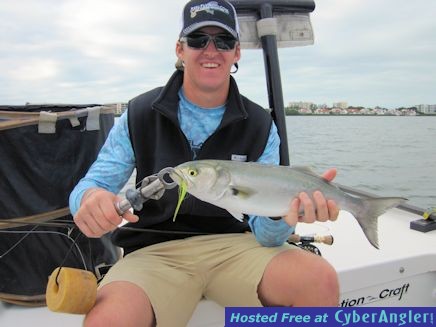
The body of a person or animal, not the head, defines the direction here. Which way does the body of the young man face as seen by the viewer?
toward the camera

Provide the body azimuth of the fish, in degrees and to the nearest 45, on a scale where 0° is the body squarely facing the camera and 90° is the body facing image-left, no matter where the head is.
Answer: approximately 90°

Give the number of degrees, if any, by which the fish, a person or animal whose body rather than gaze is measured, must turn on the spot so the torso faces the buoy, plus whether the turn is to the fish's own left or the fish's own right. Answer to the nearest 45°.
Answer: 0° — it already faces it

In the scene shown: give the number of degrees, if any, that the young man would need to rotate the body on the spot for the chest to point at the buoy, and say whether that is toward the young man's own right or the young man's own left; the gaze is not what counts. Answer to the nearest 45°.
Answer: approximately 45° to the young man's own right
